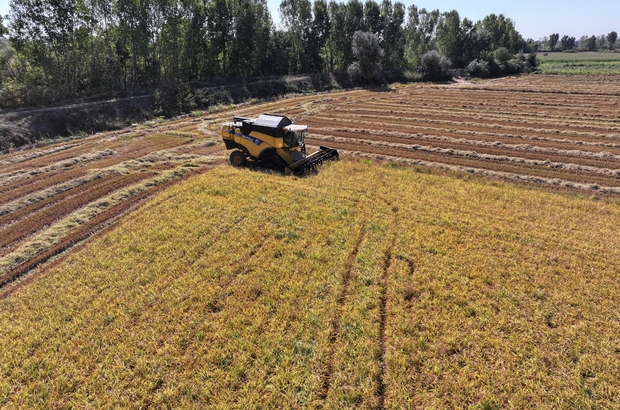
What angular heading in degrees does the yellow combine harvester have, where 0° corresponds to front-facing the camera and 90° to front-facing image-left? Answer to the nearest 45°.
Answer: approximately 315°
